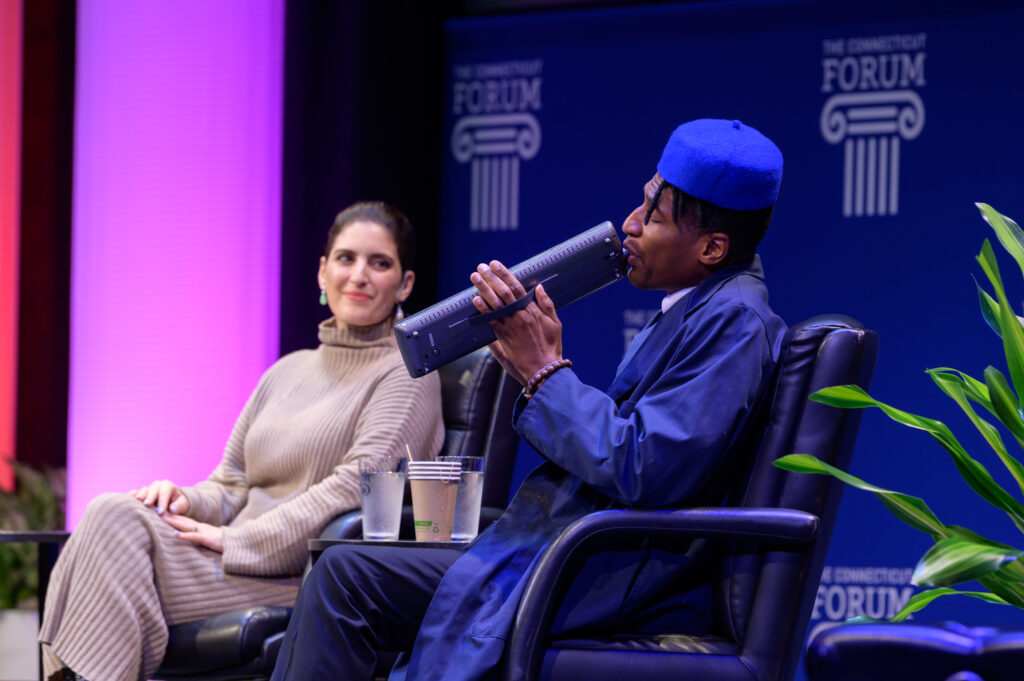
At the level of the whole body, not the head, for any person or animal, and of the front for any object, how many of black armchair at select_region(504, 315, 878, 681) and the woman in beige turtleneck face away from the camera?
0

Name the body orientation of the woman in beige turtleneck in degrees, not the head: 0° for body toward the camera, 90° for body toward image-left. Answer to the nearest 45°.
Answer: approximately 45°

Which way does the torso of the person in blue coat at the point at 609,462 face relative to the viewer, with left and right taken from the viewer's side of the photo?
facing to the left of the viewer

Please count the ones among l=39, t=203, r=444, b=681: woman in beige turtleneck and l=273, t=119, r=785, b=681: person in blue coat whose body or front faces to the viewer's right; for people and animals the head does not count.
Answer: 0

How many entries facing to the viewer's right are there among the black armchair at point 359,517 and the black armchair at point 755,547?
0

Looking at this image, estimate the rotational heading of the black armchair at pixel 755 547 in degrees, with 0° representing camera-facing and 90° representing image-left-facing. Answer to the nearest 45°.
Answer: approximately 90°

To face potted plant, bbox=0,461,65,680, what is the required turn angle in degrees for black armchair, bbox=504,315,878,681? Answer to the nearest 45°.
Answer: approximately 45° to its right

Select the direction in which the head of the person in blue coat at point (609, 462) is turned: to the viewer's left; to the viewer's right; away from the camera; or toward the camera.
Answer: to the viewer's left

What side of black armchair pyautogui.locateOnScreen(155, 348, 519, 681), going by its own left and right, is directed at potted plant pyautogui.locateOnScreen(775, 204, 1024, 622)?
left

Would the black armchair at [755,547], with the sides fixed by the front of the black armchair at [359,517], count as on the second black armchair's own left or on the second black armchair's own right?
on the second black armchair's own left
